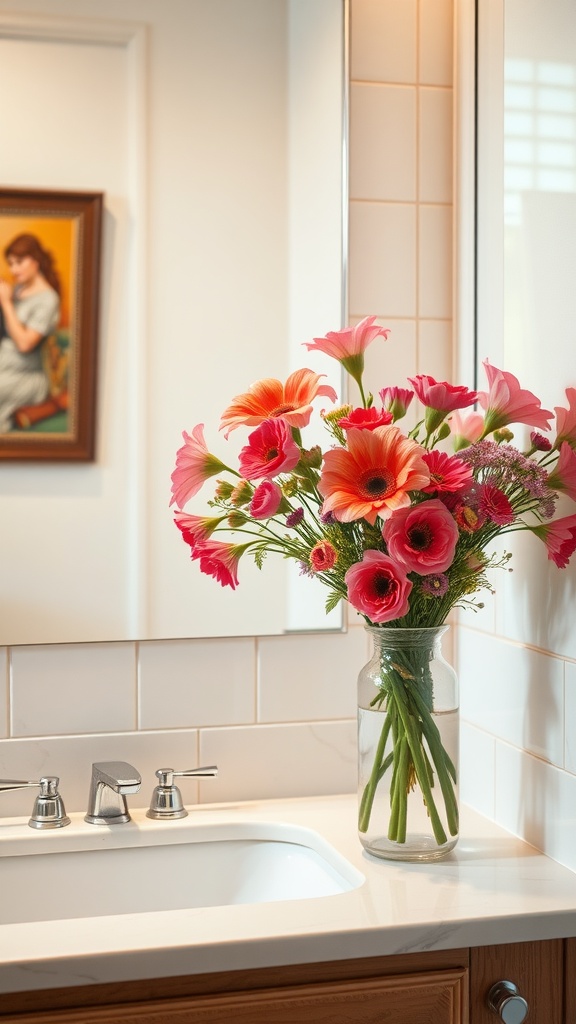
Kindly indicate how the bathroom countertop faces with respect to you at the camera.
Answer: facing the viewer

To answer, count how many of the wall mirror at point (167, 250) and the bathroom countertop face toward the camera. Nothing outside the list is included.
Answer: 2

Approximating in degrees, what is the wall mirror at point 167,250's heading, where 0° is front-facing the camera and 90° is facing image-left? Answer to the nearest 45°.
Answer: approximately 0°

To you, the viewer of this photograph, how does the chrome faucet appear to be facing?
facing the viewer and to the right of the viewer

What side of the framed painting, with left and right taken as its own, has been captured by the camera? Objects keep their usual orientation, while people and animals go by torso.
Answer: front

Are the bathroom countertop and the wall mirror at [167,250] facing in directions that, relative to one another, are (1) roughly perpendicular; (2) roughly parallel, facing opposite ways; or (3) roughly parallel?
roughly parallel
